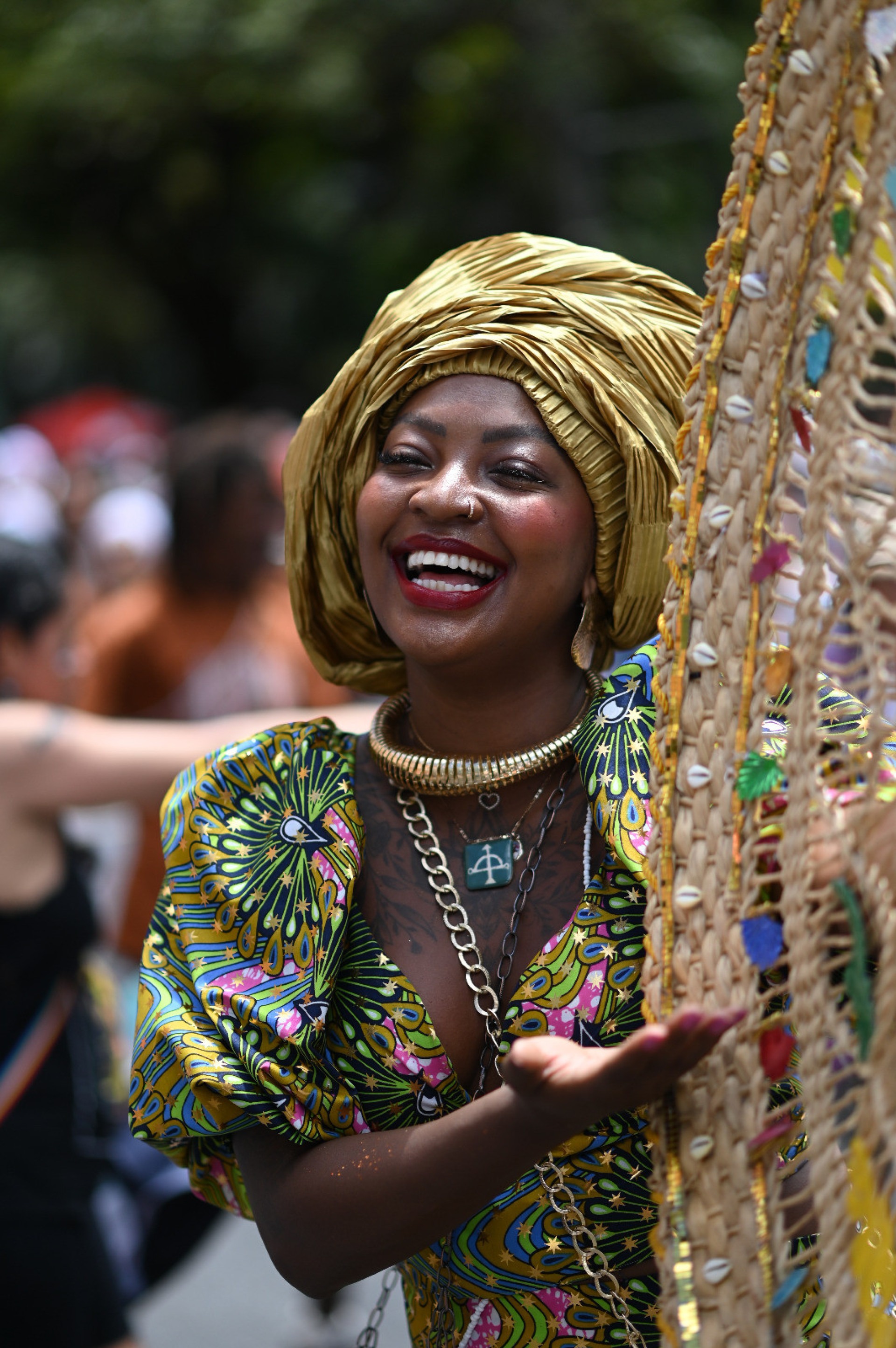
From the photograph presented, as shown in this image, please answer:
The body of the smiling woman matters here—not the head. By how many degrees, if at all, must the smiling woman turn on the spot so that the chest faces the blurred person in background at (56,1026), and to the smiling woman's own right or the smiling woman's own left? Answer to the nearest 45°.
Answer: approximately 135° to the smiling woman's own right

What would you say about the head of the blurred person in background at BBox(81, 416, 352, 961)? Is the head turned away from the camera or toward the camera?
away from the camera

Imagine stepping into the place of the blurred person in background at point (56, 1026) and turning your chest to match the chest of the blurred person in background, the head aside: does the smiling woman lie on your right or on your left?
on your right

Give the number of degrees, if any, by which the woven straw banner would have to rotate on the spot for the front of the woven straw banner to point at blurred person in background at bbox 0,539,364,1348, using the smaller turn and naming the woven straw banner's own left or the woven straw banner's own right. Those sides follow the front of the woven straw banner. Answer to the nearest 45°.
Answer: approximately 135° to the woven straw banner's own right

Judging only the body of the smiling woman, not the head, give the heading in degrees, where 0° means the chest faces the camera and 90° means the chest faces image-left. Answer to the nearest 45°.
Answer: approximately 0°
